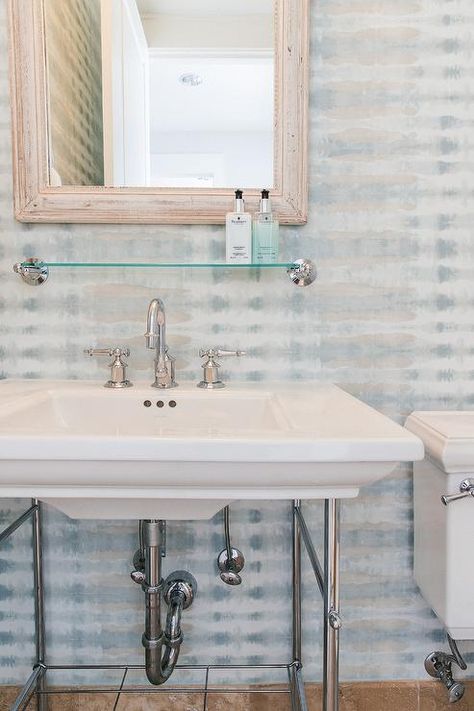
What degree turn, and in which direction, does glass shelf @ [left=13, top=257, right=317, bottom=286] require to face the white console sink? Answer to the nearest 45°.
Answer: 0° — it already faces it

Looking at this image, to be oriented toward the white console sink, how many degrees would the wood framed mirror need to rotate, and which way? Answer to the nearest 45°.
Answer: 0° — it already faces it

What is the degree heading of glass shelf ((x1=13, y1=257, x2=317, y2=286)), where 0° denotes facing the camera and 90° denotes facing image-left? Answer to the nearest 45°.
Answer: approximately 0°

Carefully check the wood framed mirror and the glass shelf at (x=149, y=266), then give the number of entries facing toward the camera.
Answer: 2

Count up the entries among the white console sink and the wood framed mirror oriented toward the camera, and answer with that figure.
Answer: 2

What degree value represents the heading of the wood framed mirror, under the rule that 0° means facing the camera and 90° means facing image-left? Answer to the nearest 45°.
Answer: approximately 0°
